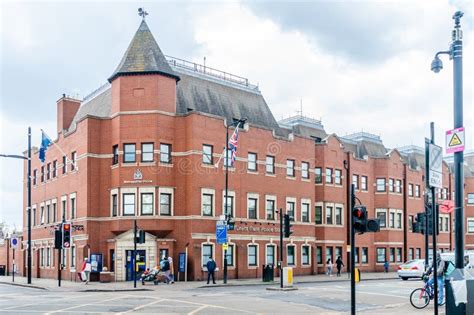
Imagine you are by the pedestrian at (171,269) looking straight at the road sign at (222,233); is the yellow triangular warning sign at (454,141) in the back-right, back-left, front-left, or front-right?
front-right

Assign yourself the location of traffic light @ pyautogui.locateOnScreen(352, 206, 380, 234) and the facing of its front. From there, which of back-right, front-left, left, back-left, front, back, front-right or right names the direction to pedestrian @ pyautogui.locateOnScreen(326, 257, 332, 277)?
back

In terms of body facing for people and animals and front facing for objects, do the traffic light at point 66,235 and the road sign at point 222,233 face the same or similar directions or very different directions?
same or similar directions

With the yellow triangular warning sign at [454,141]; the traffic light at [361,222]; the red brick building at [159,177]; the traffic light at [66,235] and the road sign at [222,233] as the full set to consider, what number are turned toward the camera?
5

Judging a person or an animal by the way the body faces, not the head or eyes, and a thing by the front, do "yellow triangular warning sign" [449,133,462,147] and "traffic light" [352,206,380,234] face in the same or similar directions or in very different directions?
same or similar directions

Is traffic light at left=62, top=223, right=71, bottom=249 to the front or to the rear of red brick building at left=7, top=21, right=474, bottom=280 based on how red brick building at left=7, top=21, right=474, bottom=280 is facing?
to the front

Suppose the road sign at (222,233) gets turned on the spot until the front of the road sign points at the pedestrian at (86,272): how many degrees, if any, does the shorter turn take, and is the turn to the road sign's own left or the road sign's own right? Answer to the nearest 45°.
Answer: approximately 90° to the road sign's own right

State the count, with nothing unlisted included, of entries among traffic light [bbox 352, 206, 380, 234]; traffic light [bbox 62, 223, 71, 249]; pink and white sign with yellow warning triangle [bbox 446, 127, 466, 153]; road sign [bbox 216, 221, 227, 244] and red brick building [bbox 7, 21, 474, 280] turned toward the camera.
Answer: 5

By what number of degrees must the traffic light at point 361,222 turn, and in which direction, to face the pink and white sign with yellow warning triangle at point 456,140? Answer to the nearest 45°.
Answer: approximately 45° to its left

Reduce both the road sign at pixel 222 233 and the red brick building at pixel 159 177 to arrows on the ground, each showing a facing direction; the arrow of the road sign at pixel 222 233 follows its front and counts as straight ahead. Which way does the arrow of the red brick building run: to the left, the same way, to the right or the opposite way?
the same way

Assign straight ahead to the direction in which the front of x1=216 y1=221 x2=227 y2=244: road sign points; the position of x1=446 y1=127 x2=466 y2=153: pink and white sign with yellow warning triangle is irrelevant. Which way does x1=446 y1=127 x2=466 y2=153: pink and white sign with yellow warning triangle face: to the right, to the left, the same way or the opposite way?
the same way

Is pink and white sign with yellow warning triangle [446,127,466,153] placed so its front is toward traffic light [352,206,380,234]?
no

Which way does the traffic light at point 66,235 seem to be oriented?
toward the camera

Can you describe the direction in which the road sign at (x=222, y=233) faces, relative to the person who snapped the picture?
facing the viewer

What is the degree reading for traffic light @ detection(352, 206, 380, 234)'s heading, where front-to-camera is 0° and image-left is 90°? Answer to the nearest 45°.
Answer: approximately 0°
